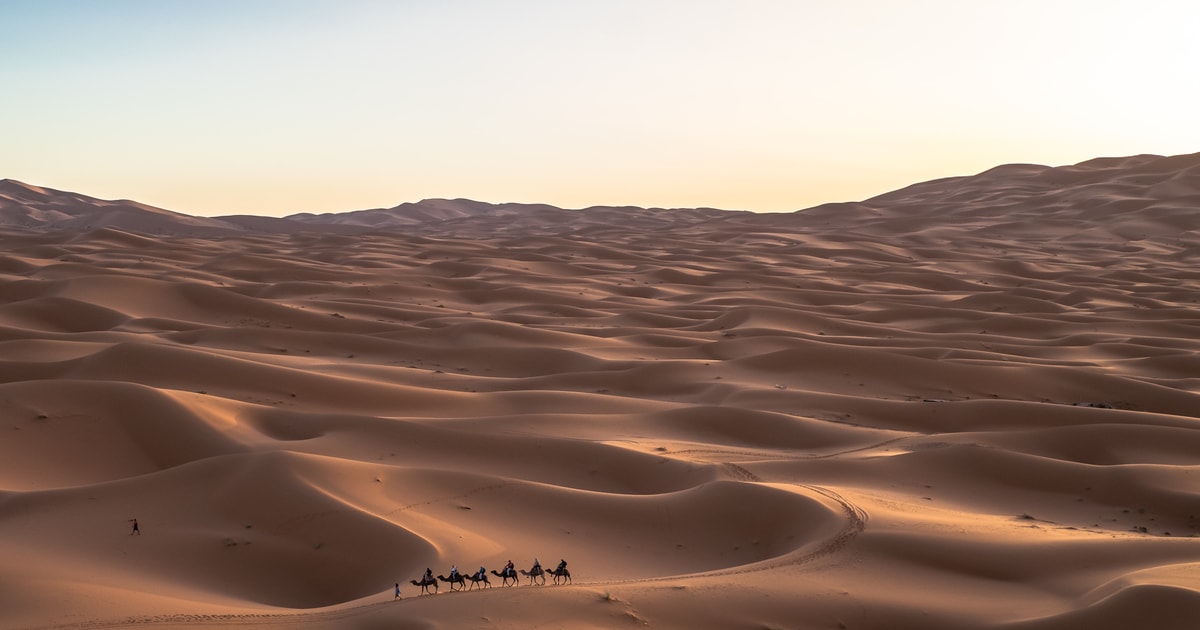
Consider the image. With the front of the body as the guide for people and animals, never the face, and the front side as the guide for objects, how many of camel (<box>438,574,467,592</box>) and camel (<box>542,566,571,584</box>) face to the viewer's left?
2

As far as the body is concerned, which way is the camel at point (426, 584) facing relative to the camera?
to the viewer's left

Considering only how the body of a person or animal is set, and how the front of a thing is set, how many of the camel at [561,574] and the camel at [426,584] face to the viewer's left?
2

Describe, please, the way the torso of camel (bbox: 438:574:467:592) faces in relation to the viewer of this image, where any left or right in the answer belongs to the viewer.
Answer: facing to the left of the viewer

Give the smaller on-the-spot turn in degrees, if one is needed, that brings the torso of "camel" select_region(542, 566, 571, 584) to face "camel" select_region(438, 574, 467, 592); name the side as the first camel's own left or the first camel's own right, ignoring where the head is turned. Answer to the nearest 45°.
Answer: approximately 45° to the first camel's own left

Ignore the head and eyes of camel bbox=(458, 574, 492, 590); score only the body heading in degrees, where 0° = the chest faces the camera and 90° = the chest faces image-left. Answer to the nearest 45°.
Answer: approximately 90°

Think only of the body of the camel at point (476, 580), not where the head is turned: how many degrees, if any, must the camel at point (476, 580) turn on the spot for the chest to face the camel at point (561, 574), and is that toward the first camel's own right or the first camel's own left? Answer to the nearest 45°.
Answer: approximately 180°

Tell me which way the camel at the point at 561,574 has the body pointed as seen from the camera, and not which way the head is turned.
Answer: to the viewer's left

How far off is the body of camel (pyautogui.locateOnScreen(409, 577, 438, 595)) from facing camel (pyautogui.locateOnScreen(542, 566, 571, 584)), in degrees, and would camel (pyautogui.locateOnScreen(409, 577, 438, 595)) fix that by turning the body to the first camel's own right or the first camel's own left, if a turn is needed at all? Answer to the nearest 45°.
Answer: approximately 180°
